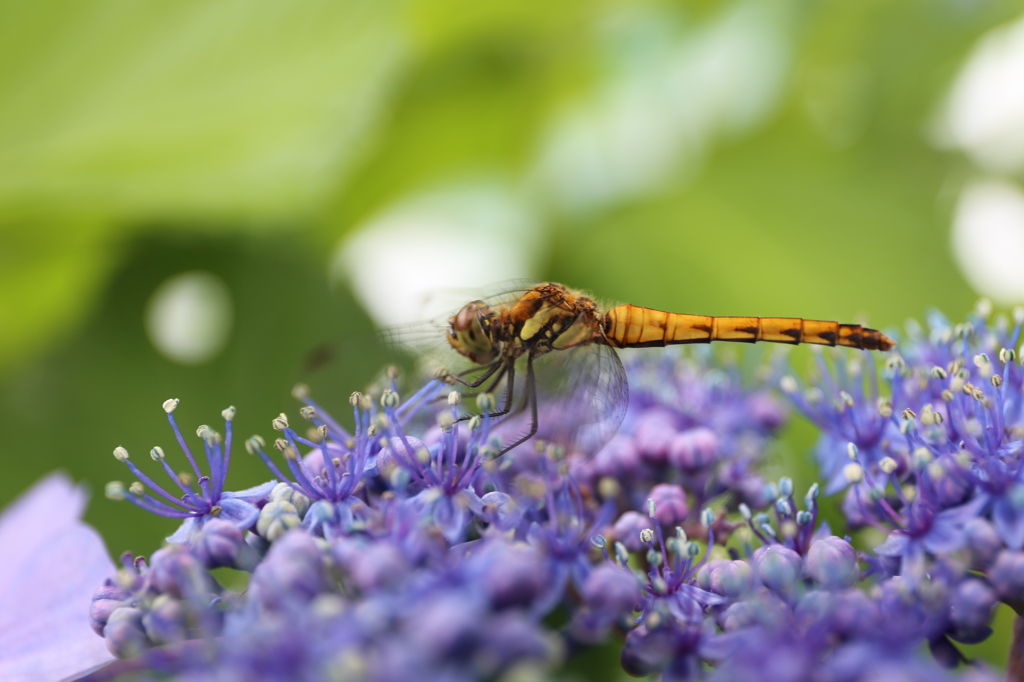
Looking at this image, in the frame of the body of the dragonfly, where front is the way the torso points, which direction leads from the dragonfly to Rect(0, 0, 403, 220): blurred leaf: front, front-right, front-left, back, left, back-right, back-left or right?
front-right

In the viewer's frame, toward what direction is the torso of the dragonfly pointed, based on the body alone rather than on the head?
to the viewer's left

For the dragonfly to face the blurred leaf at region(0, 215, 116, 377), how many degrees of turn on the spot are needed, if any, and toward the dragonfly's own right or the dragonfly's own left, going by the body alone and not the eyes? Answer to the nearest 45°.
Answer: approximately 45° to the dragonfly's own right

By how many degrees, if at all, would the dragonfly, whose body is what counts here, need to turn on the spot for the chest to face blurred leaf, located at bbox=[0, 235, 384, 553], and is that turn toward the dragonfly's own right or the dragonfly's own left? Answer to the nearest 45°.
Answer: approximately 45° to the dragonfly's own right
